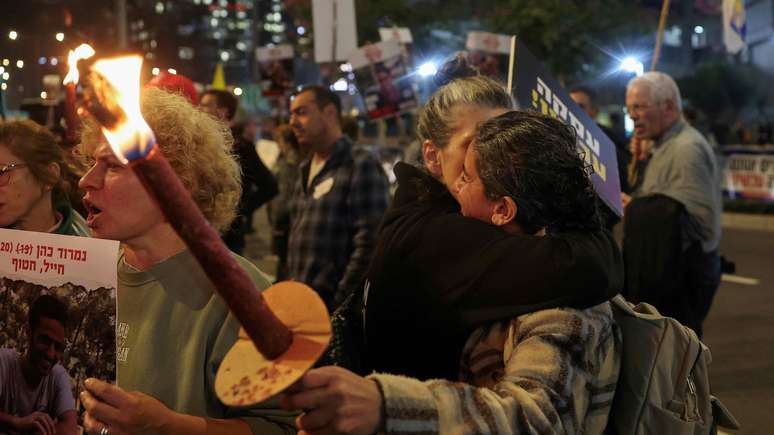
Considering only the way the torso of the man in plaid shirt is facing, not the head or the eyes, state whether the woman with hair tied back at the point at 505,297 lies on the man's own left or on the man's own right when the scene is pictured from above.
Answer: on the man's own left

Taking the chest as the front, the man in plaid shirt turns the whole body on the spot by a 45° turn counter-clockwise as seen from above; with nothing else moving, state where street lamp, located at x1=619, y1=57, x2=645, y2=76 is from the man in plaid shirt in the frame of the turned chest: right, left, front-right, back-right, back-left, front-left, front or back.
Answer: back-left

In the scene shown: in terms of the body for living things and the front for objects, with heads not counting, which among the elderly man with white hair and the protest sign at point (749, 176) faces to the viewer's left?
the elderly man with white hair

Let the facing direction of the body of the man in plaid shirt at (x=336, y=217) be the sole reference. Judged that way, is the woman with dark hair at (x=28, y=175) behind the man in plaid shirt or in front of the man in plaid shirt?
in front

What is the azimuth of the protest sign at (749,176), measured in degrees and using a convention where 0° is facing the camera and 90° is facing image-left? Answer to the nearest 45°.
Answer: approximately 0°

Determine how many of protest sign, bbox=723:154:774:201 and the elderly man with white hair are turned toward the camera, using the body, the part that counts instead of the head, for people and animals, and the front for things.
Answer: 1

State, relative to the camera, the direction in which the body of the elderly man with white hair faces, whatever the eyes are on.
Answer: to the viewer's left

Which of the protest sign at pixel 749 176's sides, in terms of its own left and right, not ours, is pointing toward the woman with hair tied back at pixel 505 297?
front

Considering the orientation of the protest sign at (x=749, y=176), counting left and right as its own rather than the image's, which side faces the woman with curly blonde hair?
front

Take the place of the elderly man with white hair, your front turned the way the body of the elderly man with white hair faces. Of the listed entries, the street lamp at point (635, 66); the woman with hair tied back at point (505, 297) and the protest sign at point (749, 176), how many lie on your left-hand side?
1

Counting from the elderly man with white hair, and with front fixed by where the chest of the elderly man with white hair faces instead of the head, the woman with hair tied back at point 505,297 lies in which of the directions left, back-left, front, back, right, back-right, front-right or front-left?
left

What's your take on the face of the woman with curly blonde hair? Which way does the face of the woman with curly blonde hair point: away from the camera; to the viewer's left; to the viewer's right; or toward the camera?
to the viewer's left
